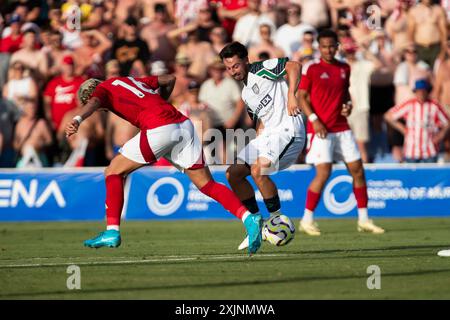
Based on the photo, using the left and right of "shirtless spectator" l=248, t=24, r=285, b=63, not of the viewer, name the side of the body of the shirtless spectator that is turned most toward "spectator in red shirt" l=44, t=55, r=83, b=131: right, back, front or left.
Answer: right

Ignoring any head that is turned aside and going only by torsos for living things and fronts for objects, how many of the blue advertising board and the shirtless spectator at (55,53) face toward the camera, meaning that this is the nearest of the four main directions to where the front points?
2

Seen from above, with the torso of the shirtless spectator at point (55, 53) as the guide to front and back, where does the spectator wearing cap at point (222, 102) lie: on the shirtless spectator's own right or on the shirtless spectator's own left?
on the shirtless spectator's own left

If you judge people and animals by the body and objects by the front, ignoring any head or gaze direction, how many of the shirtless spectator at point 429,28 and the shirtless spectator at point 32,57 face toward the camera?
2
